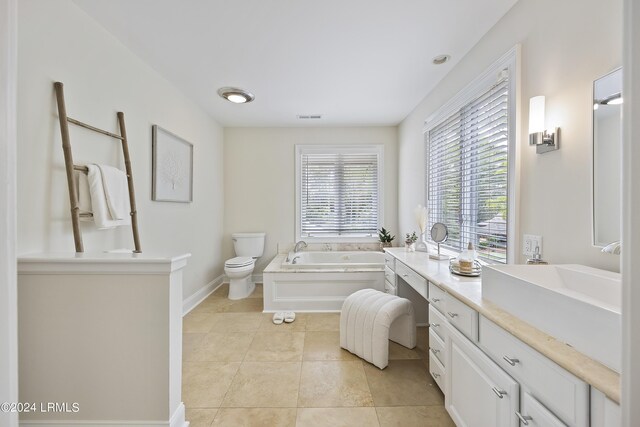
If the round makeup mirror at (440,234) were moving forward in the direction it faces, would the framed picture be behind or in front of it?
in front

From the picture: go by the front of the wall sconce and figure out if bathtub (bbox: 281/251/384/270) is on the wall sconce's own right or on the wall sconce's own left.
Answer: on the wall sconce's own right

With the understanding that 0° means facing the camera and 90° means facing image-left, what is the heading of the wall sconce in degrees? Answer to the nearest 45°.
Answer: approximately 45°

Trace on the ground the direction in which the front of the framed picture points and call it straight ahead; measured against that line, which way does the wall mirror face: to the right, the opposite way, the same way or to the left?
the opposite way

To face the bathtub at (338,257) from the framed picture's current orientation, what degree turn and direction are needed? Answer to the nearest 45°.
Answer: approximately 45° to its left

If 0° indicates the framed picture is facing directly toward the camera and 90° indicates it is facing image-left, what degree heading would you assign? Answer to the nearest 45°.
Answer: approximately 315°

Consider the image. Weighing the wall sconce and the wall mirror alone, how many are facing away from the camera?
0

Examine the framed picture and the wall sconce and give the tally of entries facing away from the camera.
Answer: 0

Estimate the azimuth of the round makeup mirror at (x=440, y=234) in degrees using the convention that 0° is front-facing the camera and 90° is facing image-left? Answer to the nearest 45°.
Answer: approximately 45°

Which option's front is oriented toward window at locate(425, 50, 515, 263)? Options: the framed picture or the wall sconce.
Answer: the framed picture

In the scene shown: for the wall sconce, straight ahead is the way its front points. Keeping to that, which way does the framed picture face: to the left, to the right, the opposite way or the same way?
the opposite way

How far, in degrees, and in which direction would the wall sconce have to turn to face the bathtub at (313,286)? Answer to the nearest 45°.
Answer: approximately 45° to its right

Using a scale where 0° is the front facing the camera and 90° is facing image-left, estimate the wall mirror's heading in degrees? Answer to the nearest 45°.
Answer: approximately 45°

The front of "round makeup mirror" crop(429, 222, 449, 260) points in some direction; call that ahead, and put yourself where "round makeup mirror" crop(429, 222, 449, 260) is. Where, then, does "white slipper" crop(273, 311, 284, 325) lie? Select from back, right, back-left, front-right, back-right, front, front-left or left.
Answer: front-right

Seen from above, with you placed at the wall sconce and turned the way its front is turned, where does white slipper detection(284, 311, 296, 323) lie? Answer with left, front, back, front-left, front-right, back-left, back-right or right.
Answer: front-right
